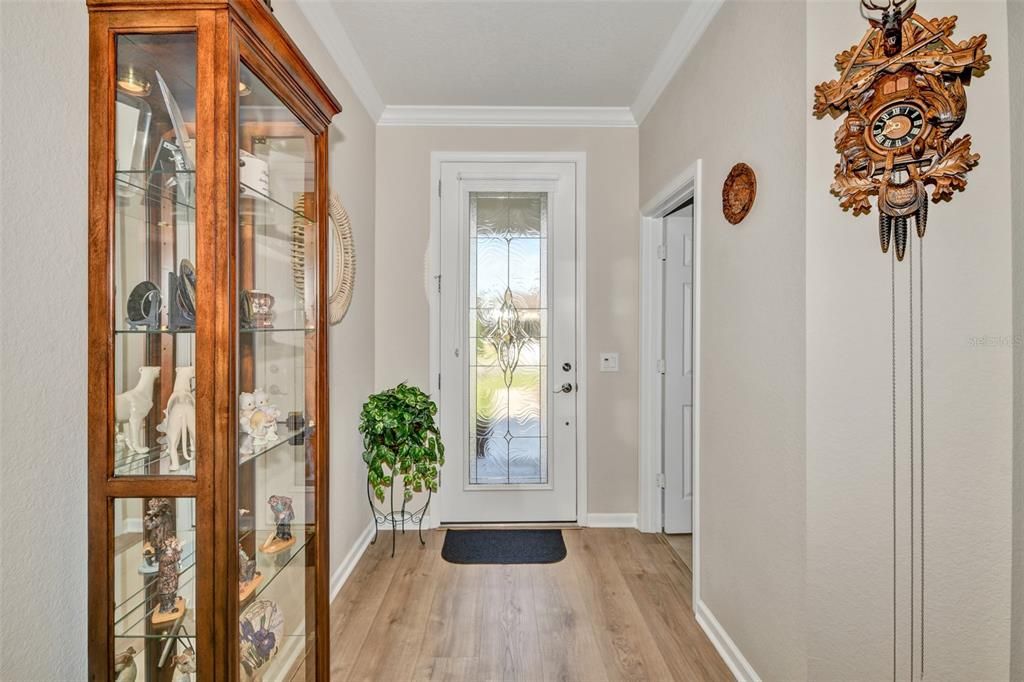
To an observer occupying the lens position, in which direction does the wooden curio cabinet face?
facing to the right of the viewer

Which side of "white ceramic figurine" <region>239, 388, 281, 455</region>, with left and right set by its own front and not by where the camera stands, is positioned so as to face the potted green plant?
left

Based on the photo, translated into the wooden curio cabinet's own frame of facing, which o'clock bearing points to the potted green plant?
The potted green plant is roughly at 10 o'clock from the wooden curio cabinet.

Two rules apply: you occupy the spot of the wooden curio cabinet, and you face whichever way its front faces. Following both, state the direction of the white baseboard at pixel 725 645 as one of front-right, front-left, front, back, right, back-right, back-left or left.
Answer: front

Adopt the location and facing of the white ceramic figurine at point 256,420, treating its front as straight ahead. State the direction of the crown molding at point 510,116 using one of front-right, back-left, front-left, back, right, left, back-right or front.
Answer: left

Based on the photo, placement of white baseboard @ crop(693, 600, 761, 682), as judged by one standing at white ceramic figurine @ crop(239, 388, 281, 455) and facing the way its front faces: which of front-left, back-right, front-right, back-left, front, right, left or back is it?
front-left
